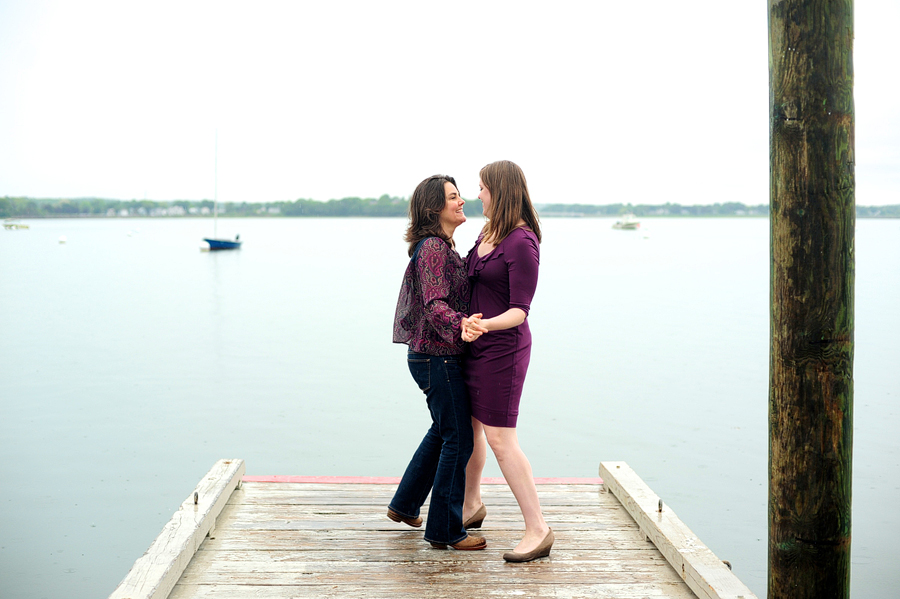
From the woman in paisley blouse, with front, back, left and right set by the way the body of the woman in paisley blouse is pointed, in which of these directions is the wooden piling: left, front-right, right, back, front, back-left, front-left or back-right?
front-right

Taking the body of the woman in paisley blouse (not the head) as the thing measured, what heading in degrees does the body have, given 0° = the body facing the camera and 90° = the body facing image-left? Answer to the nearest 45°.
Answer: approximately 270°
